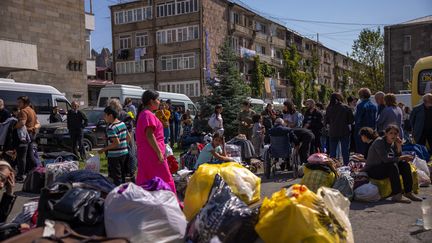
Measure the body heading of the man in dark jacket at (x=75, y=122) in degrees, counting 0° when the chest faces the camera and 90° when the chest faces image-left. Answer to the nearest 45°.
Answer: approximately 0°

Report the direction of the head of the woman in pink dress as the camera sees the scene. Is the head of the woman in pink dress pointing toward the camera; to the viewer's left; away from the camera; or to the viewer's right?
to the viewer's right

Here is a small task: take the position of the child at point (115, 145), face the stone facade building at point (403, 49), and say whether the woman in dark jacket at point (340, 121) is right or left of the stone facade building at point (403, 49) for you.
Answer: right

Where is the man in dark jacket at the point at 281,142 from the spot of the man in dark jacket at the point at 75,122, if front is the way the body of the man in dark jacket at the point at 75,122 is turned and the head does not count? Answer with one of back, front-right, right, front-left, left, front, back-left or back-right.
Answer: front-left
